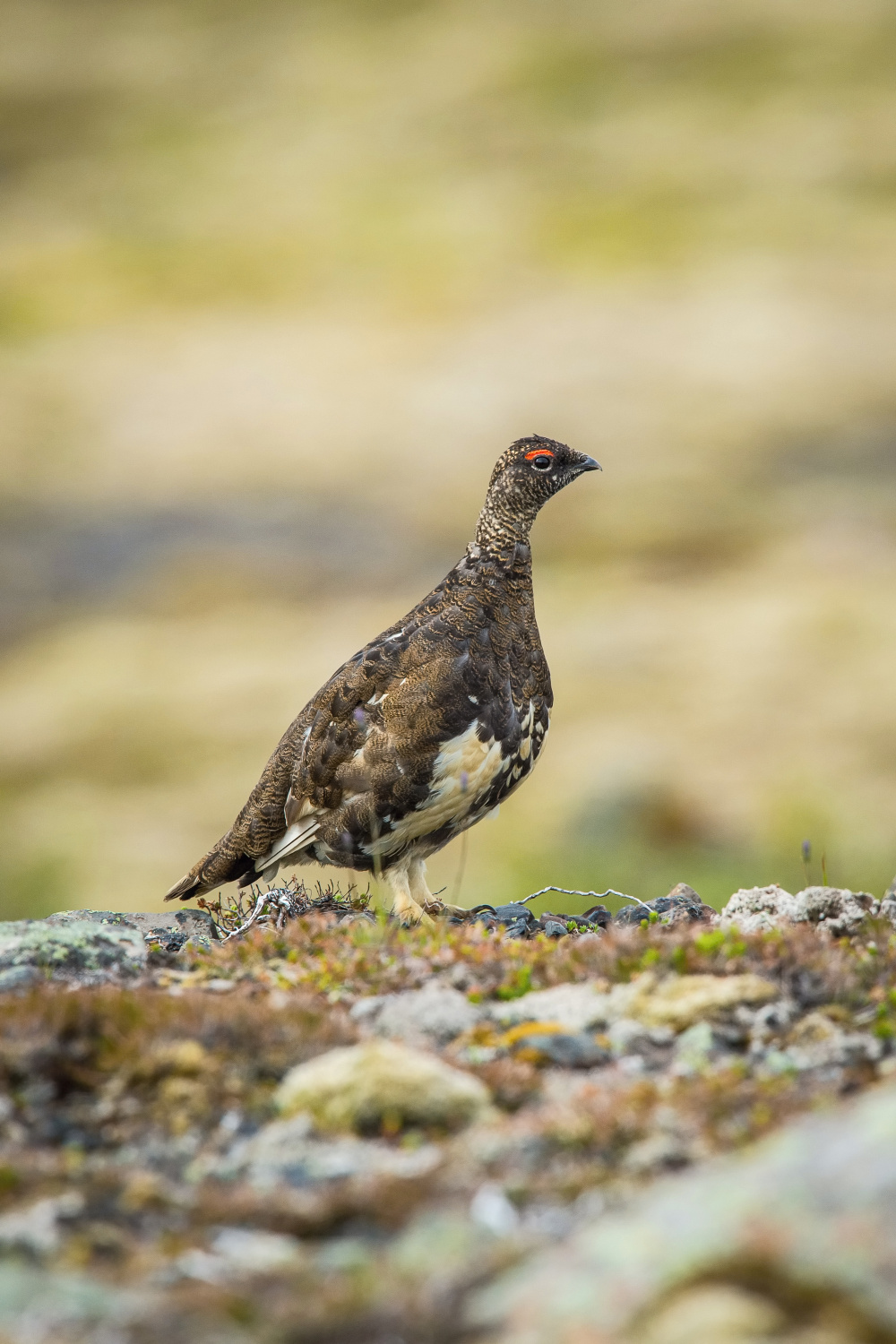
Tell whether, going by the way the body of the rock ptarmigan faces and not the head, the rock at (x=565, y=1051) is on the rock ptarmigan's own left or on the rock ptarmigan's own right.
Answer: on the rock ptarmigan's own right

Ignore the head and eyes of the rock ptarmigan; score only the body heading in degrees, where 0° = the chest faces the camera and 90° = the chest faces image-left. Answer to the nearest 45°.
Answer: approximately 270°

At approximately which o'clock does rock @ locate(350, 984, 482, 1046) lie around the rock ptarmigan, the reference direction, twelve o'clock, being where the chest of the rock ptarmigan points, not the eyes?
The rock is roughly at 3 o'clock from the rock ptarmigan.

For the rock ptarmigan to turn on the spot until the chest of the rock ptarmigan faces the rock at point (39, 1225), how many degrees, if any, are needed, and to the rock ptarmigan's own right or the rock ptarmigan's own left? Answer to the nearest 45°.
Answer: approximately 90° to the rock ptarmigan's own right

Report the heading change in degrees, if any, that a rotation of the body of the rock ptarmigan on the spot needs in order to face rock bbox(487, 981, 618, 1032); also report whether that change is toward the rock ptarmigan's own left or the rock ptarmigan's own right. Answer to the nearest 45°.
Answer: approximately 90° to the rock ptarmigan's own right

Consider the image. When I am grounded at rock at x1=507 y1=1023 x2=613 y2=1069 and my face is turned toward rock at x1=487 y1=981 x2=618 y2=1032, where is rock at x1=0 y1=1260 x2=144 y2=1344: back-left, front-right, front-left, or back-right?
back-left

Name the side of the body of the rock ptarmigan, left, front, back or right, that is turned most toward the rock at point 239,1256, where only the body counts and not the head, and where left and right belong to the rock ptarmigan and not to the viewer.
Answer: right

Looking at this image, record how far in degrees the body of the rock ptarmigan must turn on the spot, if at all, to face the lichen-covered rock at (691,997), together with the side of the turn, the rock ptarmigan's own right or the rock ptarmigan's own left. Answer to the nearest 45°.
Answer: approximately 90° to the rock ptarmigan's own right
